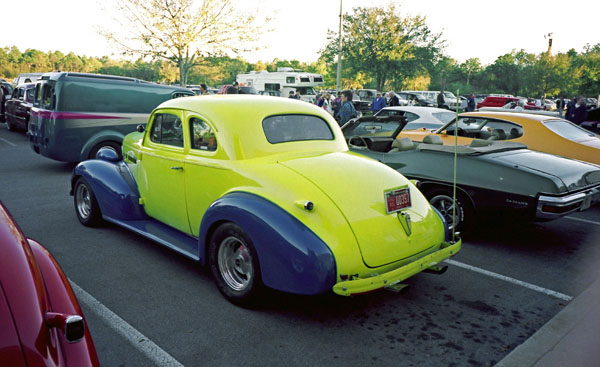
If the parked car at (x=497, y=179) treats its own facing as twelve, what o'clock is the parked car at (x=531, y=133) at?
the parked car at (x=531, y=133) is roughly at 2 o'clock from the parked car at (x=497, y=179).

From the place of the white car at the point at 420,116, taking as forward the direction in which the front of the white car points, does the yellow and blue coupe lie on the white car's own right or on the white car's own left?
on the white car's own left

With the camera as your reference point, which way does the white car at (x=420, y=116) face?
facing away from the viewer and to the left of the viewer

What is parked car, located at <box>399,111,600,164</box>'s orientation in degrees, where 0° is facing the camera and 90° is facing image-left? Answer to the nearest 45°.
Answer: approximately 135°

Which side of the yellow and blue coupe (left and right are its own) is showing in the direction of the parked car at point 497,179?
right

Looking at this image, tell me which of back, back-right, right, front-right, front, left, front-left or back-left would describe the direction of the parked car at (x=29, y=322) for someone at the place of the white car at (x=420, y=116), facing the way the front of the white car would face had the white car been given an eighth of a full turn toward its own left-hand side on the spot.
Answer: left

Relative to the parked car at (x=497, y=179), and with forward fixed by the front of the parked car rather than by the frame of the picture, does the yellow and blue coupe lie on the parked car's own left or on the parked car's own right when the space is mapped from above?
on the parked car's own left

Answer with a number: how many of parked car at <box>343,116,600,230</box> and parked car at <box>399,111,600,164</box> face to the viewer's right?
0

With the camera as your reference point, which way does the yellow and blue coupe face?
facing away from the viewer and to the left of the viewer

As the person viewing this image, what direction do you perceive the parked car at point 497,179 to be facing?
facing away from the viewer and to the left of the viewer
